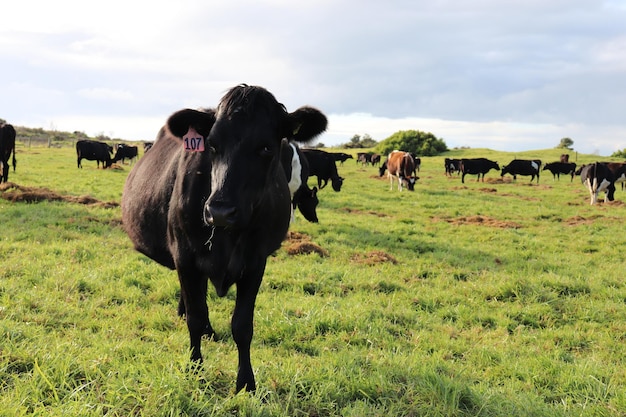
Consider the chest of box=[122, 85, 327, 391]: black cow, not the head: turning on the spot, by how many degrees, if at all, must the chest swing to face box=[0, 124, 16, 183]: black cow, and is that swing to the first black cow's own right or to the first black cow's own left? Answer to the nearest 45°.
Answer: approximately 135° to the first black cow's own right

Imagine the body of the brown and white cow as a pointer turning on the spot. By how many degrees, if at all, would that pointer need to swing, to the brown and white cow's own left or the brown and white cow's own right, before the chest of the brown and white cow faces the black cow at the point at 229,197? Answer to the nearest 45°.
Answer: approximately 45° to the brown and white cow's own right

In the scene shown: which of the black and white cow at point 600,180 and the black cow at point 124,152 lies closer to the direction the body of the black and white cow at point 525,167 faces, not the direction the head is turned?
the black cow

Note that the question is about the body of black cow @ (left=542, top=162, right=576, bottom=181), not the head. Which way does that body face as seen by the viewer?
to the viewer's left

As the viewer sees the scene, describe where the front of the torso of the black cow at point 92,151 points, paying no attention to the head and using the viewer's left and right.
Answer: facing to the right of the viewer
